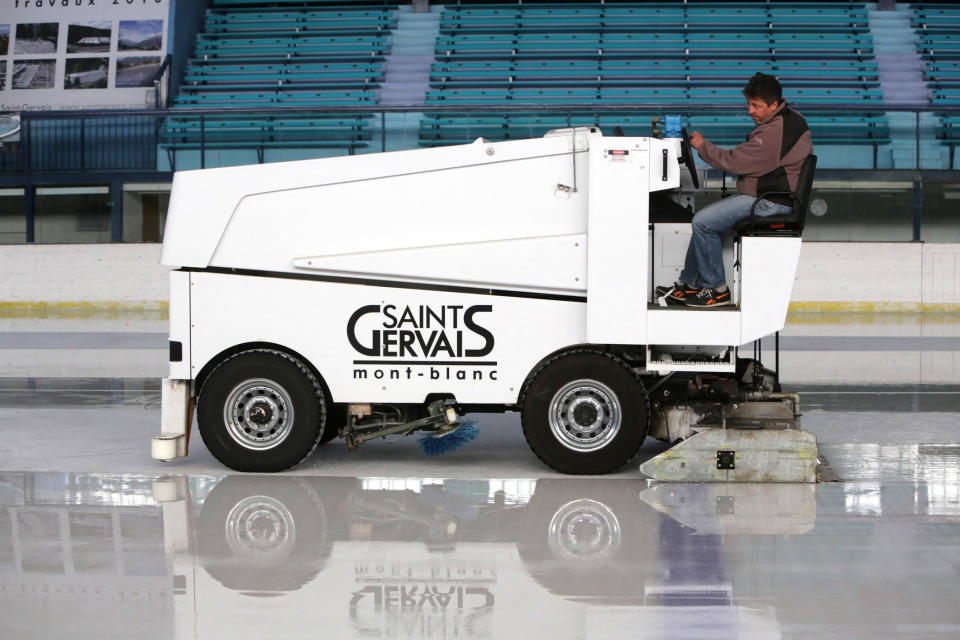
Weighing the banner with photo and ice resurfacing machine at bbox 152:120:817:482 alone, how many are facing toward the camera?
1

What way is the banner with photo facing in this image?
toward the camera

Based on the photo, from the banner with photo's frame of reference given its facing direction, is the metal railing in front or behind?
in front

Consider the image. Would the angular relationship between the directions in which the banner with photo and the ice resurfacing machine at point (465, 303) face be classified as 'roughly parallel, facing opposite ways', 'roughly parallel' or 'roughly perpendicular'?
roughly perpendicular

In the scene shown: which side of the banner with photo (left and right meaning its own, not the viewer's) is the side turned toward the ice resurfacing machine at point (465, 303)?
front

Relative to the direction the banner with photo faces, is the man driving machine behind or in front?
in front

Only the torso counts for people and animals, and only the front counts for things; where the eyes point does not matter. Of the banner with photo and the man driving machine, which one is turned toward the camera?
the banner with photo
